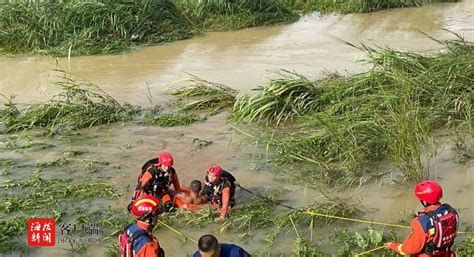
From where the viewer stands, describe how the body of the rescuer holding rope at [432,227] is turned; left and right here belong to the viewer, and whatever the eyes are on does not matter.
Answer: facing away from the viewer and to the left of the viewer

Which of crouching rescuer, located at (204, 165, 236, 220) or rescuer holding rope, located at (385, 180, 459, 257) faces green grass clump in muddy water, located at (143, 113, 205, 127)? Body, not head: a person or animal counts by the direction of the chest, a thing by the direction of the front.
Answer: rescuer holding rope, located at (385, 180, 459, 257)

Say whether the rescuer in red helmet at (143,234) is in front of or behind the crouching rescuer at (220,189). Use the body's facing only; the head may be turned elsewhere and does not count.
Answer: in front

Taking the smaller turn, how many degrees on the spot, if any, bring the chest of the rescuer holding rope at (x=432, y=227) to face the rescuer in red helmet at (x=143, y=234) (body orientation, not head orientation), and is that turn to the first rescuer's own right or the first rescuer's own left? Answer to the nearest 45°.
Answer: approximately 90° to the first rescuer's own left

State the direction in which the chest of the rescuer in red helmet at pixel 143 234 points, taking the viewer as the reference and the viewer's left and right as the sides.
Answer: facing away from the viewer and to the right of the viewer

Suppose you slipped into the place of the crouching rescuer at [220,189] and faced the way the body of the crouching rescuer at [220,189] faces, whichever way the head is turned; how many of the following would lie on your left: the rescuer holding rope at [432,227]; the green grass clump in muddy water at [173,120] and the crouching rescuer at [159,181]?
1

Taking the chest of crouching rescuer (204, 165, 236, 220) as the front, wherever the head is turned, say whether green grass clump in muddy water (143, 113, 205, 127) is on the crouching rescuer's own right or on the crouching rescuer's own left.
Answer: on the crouching rescuer's own right

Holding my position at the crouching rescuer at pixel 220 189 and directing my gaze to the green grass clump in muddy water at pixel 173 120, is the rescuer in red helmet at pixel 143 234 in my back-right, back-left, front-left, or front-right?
back-left

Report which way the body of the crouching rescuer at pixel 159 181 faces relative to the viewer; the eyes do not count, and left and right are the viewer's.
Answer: facing the viewer and to the right of the viewer

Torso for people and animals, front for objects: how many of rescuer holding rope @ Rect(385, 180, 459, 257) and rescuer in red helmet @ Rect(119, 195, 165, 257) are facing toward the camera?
0

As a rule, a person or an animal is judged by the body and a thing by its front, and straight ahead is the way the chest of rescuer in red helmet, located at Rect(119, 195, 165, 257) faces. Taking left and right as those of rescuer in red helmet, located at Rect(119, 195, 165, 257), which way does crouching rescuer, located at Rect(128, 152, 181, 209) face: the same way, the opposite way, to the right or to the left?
to the right

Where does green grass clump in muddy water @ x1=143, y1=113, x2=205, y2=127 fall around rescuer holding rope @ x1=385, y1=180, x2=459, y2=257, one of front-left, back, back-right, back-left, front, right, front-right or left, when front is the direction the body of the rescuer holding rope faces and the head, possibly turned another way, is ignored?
front

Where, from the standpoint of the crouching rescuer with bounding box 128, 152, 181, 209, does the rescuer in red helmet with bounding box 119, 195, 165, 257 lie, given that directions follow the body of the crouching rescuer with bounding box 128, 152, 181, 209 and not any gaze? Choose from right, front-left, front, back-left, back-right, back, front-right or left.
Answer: front-right

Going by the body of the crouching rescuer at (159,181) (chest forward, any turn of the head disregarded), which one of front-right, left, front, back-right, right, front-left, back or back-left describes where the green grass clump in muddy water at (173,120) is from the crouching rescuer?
back-left

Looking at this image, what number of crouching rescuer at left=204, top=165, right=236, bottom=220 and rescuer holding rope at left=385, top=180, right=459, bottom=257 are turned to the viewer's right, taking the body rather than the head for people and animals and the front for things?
0

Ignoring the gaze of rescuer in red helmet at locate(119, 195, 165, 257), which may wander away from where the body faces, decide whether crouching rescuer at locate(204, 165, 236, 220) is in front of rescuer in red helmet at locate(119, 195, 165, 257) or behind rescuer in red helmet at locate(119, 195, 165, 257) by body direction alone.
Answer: in front

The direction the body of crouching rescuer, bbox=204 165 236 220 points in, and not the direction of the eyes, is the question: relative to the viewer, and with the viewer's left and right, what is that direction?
facing the viewer and to the left of the viewer

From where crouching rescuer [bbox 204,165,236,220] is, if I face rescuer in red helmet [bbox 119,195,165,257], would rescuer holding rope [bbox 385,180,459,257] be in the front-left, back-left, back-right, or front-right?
front-left
